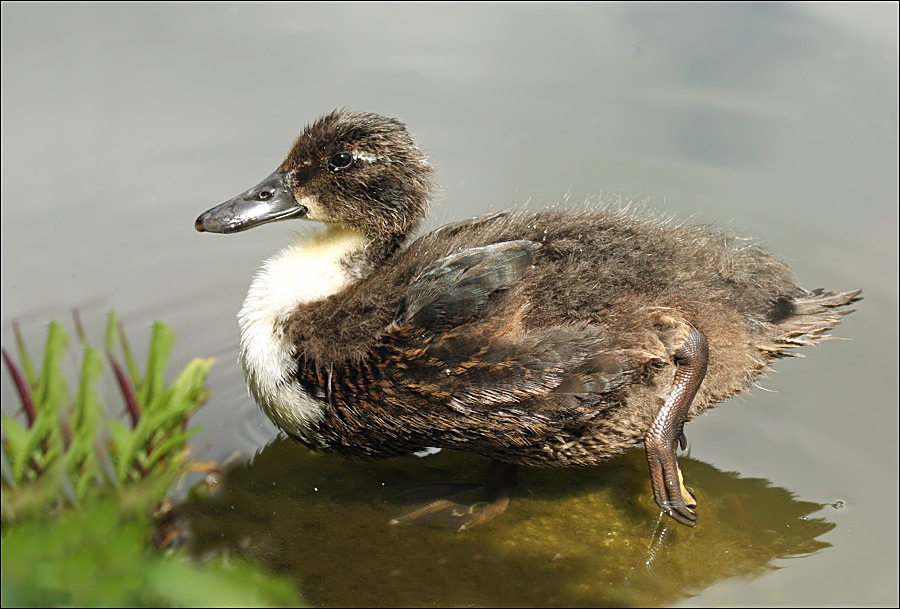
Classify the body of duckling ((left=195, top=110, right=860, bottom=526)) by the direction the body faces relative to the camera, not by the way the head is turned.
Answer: to the viewer's left

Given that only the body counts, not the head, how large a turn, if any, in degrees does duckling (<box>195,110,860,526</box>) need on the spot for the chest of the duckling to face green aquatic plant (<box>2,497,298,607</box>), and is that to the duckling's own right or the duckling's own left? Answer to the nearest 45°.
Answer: approximately 45° to the duckling's own left

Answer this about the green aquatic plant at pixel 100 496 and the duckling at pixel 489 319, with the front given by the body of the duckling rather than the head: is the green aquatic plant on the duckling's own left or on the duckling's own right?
on the duckling's own left
